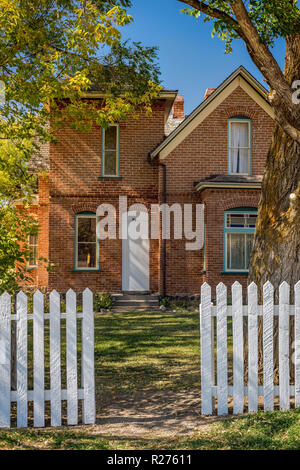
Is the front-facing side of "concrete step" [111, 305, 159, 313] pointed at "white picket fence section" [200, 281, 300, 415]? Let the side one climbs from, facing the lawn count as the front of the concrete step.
yes

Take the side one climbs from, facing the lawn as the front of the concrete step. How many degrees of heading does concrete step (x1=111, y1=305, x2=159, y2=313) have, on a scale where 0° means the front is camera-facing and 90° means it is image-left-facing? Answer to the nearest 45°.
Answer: approximately 0°

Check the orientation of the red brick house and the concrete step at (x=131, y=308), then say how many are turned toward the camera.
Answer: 2

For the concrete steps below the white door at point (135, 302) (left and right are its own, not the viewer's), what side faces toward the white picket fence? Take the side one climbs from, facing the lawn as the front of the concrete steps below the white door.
front

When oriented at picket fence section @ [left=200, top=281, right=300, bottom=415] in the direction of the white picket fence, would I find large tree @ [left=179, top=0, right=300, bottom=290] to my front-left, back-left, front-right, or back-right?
back-right

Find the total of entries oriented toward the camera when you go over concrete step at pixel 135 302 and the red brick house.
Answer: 2
